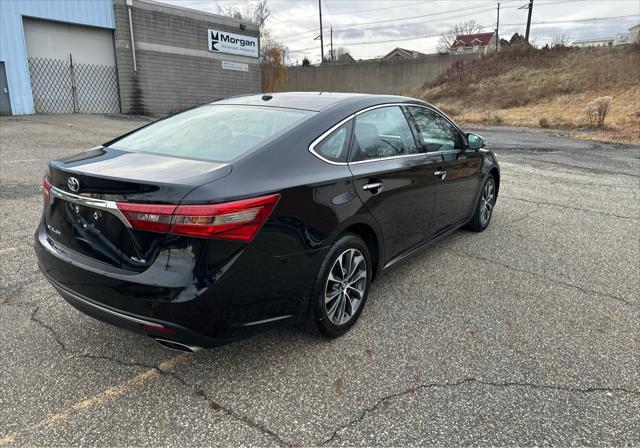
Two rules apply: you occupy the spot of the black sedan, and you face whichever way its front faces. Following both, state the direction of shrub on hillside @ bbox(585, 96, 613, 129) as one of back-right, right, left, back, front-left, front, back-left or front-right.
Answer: front

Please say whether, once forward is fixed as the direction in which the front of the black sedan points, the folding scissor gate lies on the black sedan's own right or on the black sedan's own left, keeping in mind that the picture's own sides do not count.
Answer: on the black sedan's own left

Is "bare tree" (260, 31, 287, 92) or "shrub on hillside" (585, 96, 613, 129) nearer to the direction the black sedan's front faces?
the shrub on hillside

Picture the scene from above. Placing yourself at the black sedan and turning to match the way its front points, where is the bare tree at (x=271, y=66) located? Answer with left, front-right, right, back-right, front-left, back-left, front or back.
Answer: front-left

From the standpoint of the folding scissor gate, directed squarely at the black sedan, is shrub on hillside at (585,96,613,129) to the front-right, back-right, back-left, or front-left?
front-left

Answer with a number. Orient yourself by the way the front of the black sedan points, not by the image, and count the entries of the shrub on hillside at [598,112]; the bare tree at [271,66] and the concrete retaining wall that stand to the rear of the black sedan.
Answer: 0

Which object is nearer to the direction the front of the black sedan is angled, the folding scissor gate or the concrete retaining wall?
the concrete retaining wall

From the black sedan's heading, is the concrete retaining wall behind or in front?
in front

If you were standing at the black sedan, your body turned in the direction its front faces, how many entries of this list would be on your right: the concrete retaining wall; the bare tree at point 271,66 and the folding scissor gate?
0

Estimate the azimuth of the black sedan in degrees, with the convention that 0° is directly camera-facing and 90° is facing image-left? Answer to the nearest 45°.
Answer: approximately 225°
